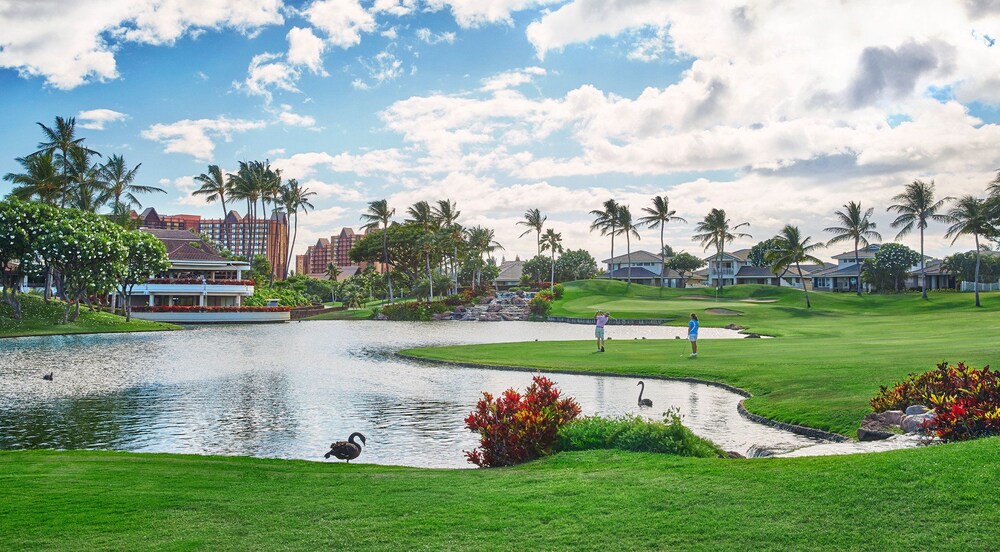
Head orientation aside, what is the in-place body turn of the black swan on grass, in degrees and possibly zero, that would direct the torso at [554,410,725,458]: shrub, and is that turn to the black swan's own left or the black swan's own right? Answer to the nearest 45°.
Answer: approximately 45° to the black swan's own right

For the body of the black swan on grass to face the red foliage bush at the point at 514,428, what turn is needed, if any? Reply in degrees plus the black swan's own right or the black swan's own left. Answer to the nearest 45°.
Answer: approximately 45° to the black swan's own right

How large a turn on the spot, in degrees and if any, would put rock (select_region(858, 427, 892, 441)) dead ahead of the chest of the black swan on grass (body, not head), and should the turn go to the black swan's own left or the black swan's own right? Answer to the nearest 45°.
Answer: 0° — it already faces it

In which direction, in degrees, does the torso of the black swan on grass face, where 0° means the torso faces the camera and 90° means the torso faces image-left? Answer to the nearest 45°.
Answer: approximately 270°
